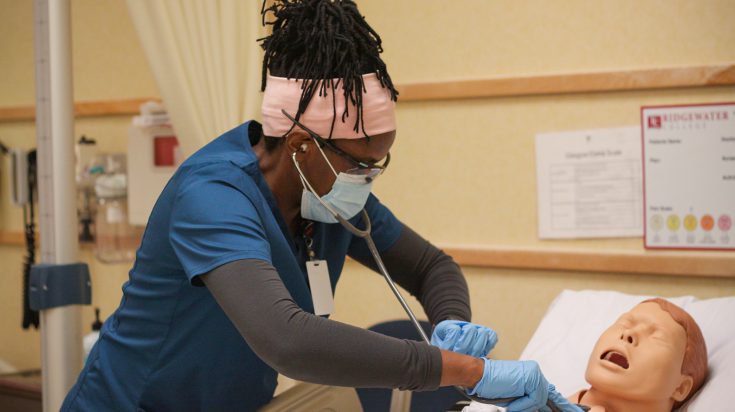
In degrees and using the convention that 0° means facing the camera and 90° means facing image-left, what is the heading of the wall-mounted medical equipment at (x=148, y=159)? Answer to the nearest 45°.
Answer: approximately 0°

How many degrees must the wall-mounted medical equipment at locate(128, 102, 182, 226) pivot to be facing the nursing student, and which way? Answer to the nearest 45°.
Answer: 0° — it already faces them
